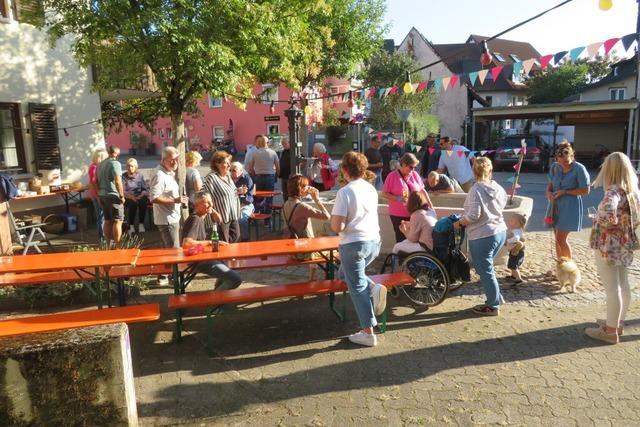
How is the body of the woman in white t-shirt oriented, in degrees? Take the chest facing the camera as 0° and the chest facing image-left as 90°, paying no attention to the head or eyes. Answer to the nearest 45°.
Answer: approximately 135°

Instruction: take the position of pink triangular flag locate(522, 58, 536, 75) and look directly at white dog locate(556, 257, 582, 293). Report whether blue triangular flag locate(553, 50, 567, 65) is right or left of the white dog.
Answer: left

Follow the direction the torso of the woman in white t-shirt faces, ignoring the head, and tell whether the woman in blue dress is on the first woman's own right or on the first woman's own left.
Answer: on the first woman's own right

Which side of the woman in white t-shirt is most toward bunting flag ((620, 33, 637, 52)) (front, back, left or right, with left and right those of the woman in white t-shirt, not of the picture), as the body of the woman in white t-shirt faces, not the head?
right

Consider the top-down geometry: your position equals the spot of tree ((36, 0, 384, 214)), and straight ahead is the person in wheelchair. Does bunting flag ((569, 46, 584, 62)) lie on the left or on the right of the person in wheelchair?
left

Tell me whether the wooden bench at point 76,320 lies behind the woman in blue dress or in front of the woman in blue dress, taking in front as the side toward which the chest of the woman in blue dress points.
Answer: in front

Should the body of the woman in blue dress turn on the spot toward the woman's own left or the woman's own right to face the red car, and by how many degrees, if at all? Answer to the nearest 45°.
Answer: approximately 135° to the woman's own right

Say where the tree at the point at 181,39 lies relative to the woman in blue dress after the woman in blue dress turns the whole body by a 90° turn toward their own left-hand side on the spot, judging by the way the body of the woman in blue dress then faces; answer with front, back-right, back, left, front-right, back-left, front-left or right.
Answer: back-right

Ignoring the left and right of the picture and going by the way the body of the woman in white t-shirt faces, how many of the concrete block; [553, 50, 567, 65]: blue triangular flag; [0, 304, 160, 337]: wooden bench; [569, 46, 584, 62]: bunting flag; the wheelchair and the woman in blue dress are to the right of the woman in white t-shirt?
4

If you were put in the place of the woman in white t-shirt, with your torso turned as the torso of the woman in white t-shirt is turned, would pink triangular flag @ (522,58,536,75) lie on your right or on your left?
on your right

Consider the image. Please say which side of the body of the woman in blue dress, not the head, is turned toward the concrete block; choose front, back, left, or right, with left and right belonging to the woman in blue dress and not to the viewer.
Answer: front

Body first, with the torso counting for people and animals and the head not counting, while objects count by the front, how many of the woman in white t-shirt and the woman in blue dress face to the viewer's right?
0

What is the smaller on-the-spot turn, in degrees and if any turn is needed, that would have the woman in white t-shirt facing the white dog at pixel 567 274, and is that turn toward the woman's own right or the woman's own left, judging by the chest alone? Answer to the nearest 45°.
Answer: approximately 90° to the woman's own right

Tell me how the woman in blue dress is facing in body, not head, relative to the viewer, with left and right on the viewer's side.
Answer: facing the viewer and to the left of the viewer
